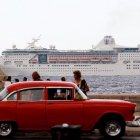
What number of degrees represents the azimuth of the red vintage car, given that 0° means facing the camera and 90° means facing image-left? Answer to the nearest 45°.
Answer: approximately 270°
